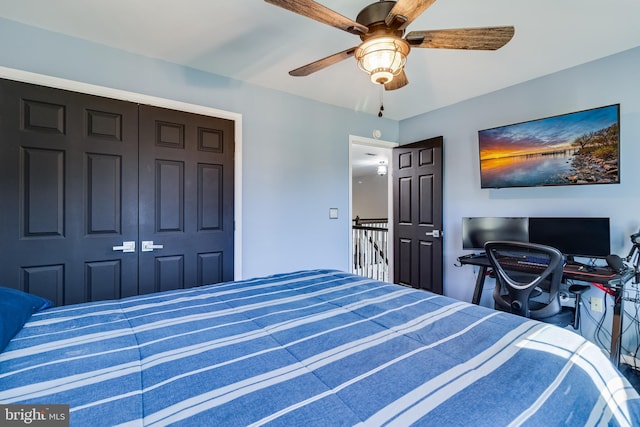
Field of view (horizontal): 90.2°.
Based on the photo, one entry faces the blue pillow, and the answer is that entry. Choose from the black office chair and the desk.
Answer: the desk

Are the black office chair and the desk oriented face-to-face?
yes

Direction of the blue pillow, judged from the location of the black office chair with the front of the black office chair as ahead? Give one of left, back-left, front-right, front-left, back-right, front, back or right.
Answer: back

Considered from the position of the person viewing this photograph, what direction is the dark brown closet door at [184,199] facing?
facing the viewer and to the right of the viewer

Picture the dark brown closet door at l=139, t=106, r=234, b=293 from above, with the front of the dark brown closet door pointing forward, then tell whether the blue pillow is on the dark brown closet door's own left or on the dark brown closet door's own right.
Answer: on the dark brown closet door's own right

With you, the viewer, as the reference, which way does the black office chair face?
facing away from the viewer and to the right of the viewer

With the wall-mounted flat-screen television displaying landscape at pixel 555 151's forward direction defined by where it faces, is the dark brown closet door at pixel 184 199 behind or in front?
in front

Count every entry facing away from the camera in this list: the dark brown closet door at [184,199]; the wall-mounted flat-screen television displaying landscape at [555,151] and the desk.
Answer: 0

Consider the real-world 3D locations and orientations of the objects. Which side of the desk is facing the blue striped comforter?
front

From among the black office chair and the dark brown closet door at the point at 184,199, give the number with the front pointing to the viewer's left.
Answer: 0

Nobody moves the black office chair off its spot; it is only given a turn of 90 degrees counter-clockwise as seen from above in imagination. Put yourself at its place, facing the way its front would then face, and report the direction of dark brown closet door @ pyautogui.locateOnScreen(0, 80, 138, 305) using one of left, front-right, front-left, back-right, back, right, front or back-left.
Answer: left

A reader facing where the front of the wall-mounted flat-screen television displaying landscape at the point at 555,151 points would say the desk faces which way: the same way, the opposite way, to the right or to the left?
the same way

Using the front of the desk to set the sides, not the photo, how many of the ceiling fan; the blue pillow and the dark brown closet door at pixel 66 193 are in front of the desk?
3

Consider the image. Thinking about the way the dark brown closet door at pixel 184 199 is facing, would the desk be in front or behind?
in front

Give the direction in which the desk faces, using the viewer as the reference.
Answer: facing the viewer and to the left of the viewer
